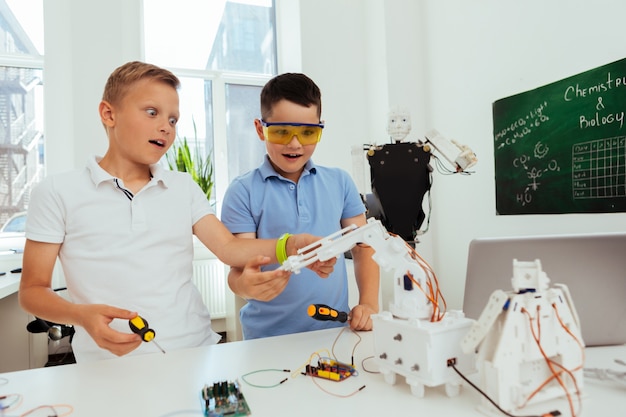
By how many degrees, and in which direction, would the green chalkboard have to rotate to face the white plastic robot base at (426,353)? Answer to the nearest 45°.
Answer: approximately 45° to its left

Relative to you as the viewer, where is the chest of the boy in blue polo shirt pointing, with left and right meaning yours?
facing the viewer

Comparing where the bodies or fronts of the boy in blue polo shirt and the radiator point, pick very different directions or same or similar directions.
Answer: same or similar directions

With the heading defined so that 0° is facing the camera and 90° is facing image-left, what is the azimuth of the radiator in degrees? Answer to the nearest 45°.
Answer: approximately 0°

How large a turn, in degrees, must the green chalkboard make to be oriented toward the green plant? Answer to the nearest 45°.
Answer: approximately 45° to its right

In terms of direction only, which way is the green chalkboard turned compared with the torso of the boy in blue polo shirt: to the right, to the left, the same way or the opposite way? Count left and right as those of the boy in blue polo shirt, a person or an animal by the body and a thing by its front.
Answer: to the right

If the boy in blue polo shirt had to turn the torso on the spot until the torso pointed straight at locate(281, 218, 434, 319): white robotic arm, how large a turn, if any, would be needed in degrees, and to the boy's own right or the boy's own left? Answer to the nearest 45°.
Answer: approximately 45° to the boy's own left

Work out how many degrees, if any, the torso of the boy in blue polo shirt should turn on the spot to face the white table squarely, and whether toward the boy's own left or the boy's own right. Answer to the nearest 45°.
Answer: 0° — they already face it

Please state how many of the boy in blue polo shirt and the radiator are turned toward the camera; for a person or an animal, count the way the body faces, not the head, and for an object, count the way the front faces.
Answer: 2

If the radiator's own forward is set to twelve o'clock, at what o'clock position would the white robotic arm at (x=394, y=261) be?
The white robotic arm is roughly at 12 o'clock from the radiator.

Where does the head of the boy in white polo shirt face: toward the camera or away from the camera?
toward the camera

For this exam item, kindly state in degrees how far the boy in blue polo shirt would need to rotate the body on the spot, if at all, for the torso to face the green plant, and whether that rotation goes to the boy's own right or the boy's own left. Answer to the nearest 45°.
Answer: approximately 180°

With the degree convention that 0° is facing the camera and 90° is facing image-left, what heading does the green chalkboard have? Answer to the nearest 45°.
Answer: approximately 45°

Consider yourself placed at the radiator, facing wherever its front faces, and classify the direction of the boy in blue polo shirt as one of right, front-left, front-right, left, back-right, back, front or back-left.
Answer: front

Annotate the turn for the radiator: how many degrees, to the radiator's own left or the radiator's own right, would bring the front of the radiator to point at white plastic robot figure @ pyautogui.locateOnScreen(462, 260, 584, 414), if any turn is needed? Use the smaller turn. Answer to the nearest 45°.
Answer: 0° — it already faces it

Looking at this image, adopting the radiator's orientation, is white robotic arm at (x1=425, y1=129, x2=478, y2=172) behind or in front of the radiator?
in front

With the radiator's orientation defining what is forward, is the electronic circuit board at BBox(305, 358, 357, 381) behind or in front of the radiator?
in front
